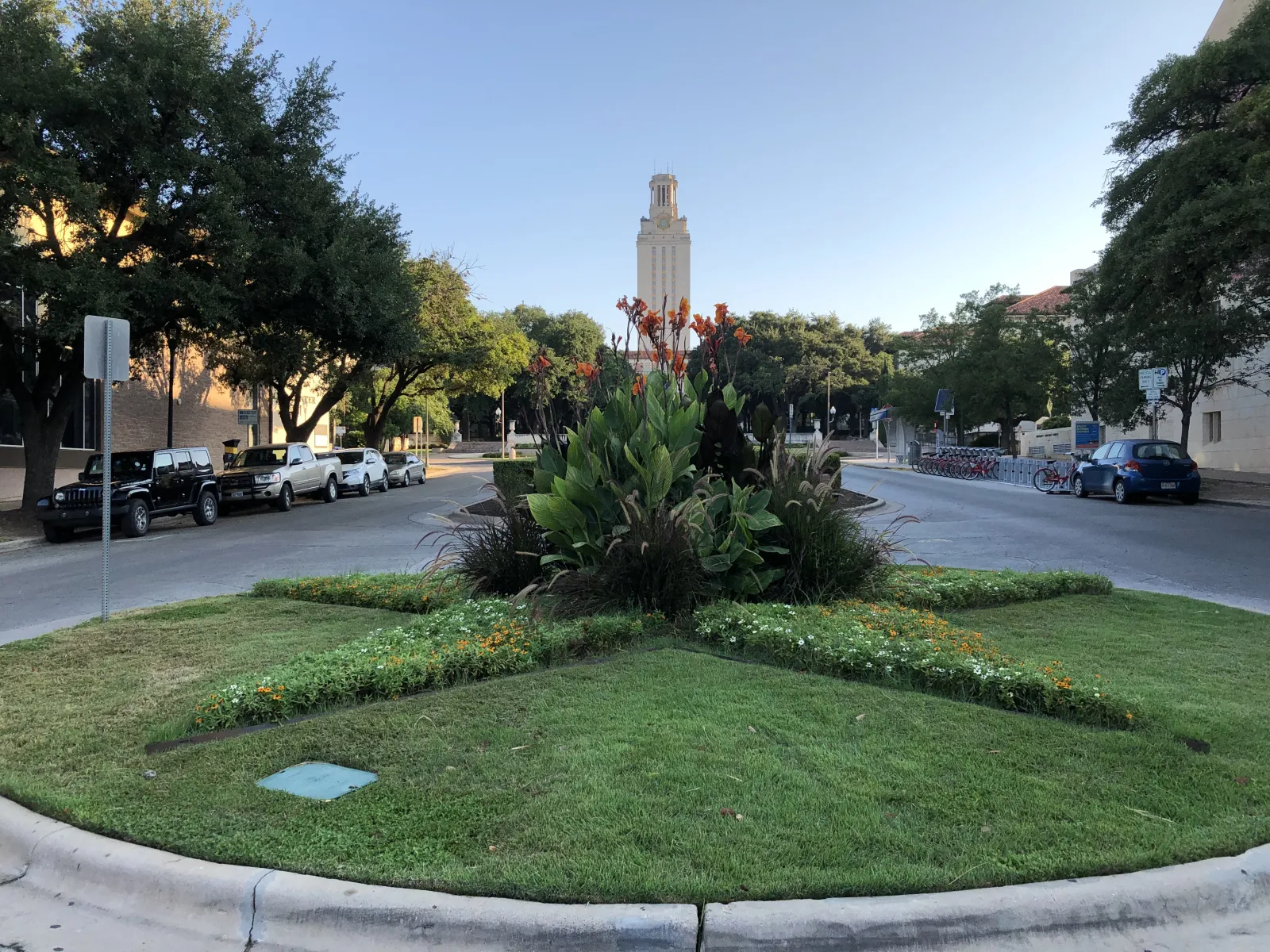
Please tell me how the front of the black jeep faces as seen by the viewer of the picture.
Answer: facing the viewer and to the left of the viewer

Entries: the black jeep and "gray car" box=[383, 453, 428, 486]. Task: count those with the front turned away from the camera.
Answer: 0

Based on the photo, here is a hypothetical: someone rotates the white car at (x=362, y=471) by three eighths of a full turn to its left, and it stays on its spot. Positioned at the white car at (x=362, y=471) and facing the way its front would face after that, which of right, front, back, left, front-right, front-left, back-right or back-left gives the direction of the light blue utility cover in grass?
right

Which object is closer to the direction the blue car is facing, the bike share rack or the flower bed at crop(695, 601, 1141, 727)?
the bike share rack

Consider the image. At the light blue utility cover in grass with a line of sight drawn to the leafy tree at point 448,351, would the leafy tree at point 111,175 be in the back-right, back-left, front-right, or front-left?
front-left

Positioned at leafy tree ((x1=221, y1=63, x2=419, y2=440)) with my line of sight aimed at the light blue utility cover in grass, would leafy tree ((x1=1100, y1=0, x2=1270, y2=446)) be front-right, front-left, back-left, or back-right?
front-left

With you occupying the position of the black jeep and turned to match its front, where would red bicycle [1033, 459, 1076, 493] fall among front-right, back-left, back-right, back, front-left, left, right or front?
back-left

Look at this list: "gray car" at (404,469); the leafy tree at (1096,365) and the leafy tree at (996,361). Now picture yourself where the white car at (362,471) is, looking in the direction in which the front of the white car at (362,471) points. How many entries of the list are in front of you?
0

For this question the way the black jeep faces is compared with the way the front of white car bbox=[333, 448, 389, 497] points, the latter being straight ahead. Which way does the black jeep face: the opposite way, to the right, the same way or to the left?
the same way

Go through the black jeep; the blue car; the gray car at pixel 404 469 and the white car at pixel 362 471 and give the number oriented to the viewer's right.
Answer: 0

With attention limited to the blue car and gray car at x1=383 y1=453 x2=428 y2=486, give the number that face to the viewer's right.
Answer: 0

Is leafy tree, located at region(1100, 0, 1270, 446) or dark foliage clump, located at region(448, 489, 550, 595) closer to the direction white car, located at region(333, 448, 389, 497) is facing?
the dark foliage clump

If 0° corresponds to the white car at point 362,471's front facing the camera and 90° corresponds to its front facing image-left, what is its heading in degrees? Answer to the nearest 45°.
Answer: approximately 45°

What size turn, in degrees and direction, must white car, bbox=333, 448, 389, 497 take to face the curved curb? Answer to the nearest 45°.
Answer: approximately 45° to its left

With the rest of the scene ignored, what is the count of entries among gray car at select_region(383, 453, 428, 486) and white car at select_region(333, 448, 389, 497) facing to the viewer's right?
0

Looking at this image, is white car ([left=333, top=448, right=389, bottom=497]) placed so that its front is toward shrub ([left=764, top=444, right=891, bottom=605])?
no

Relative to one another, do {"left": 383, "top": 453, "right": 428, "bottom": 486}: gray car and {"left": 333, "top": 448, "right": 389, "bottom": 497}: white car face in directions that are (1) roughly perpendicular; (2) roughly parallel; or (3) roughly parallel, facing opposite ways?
roughly parallel

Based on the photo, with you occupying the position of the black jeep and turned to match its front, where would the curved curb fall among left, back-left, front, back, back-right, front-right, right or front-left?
front-left

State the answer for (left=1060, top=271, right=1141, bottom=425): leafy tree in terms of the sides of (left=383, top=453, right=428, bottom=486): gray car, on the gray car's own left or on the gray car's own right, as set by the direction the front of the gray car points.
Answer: on the gray car's own left
